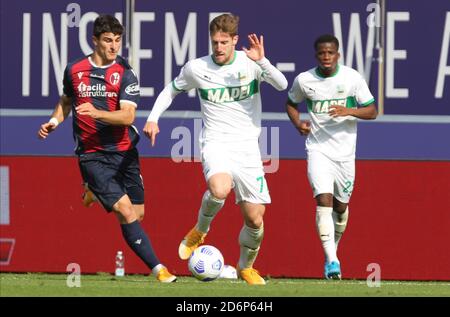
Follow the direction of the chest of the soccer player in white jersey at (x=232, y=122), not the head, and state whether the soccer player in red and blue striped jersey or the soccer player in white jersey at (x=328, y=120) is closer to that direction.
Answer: the soccer player in red and blue striped jersey

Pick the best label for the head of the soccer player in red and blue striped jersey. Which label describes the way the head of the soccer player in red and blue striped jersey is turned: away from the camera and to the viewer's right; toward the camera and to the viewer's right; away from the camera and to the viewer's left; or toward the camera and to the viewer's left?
toward the camera and to the viewer's right

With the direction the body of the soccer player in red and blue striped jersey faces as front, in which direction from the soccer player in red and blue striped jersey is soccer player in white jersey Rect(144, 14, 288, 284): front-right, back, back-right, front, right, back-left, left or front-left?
left

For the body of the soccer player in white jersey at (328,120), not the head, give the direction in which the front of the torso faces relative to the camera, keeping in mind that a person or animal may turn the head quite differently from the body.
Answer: toward the camera

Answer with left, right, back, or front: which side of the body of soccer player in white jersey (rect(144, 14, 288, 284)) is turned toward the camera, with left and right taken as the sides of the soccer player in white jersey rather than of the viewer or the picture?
front

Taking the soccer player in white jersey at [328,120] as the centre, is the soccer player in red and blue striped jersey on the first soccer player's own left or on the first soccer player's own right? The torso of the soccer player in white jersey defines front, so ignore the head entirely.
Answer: on the first soccer player's own right

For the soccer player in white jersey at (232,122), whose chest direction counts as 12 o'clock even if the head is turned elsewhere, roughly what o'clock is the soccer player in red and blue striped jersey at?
The soccer player in red and blue striped jersey is roughly at 3 o'clock from the soccer player in white jersey.

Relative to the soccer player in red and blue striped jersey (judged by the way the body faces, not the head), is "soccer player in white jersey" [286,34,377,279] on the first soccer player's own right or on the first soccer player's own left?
on the first soccer player's own left

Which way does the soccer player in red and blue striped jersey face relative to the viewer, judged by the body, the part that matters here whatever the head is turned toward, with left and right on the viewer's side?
facing the viewer
